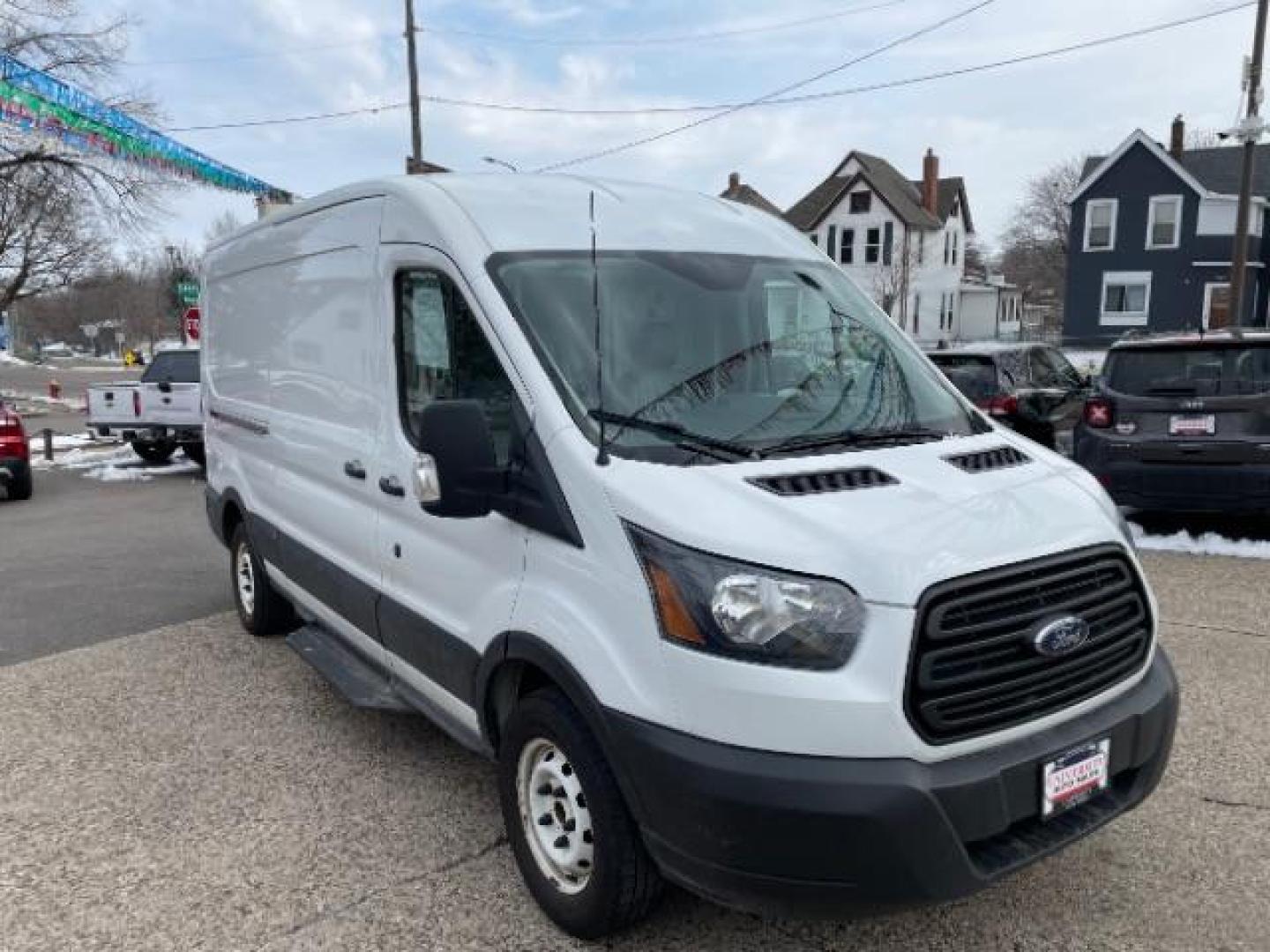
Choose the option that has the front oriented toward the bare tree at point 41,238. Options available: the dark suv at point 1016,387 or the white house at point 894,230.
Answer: the white house

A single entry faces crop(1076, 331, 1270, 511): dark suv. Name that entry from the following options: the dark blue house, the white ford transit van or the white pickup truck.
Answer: the dark blue house

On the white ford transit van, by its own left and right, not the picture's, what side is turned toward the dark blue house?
left

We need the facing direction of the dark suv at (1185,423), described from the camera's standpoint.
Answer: facing away from the viewer

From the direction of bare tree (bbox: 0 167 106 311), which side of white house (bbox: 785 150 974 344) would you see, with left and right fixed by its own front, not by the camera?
front

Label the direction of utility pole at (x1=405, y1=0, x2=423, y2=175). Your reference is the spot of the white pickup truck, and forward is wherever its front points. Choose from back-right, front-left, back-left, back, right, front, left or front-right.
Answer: front

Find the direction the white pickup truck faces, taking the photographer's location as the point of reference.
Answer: facing away from the viewer and to the right of the viewer

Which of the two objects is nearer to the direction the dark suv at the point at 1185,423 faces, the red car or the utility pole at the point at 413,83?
the utility pole

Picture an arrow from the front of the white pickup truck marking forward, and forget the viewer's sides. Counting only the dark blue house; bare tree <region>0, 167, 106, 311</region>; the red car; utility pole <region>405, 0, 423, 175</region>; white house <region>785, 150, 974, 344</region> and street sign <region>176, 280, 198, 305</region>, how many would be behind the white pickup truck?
1

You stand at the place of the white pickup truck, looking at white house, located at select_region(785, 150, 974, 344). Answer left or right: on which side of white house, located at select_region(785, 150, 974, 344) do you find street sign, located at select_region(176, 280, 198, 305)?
left

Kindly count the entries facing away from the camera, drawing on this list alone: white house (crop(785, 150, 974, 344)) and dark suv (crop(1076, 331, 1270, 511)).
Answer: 1

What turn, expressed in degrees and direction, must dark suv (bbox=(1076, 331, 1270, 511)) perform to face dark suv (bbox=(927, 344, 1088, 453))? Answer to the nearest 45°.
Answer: approximately 45° to its left

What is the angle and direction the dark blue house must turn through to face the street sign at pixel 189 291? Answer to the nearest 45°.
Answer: approximately 45° to its right

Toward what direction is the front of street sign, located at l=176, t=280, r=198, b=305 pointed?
toward the camera

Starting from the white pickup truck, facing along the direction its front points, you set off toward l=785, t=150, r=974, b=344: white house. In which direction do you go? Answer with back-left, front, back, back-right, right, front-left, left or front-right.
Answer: front

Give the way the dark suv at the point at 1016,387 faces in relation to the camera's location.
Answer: facing away from the viewer and to the right of the viewer

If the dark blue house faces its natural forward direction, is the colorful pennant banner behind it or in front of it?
in front

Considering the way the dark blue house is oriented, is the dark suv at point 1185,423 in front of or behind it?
in front

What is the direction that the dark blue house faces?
toward the camera

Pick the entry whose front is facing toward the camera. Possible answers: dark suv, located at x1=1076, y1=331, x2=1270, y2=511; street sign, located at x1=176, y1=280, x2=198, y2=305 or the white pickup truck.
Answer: the street sign

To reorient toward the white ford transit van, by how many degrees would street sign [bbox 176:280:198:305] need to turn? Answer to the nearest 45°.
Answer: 0° — it already faces it

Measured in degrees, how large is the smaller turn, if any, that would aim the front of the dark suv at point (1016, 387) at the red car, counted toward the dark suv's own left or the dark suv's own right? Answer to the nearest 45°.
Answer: approximately 135° to the dark suv's own left

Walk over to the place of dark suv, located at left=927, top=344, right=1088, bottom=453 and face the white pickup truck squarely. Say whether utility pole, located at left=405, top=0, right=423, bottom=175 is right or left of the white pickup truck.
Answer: right
